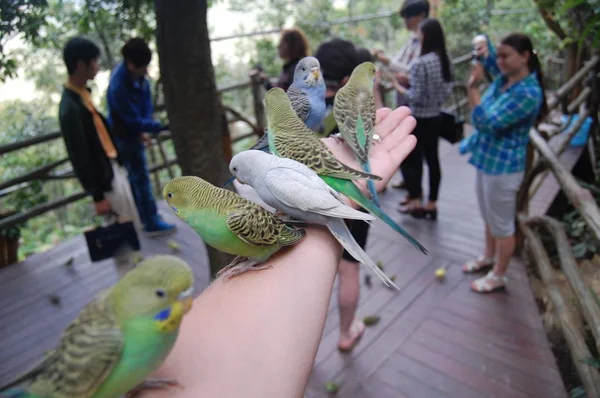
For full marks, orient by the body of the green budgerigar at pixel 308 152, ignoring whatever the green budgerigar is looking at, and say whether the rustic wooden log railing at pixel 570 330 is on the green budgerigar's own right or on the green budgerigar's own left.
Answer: on the green budgerigar's own right

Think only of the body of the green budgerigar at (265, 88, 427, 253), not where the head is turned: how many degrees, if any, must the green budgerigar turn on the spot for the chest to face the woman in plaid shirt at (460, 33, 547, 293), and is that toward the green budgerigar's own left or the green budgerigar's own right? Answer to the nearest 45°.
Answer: approximately 90° to the green budgerigar's own right

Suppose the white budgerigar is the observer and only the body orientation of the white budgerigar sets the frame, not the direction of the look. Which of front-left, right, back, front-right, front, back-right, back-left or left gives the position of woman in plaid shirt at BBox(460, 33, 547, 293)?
back-right

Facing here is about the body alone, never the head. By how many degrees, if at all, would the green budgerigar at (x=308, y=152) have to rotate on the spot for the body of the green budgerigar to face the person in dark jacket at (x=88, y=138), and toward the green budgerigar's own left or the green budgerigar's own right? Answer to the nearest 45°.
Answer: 0° — it already faces them

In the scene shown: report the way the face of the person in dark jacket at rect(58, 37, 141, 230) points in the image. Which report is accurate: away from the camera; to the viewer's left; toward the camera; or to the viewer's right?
to the viewer's right

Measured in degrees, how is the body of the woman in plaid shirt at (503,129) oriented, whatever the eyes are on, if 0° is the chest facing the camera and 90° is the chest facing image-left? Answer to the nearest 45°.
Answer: approximately 90°

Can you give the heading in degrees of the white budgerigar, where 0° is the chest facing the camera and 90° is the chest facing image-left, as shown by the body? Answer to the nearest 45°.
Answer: approximately 90°

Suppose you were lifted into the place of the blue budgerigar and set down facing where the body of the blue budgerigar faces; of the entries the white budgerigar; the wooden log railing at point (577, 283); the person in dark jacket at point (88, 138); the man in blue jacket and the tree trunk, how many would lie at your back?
3

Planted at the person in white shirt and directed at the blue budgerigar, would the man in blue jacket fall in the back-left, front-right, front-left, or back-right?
front-right

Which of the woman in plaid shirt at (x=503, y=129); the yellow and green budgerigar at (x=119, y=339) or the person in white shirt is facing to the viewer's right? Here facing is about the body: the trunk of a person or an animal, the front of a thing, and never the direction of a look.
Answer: the yellow and green budgerigar

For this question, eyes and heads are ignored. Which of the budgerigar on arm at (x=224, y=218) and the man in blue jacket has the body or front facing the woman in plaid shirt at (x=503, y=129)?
the man in blue jacket

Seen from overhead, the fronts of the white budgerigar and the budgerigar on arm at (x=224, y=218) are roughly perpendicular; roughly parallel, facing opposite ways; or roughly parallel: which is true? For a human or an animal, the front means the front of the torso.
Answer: roughly parallel

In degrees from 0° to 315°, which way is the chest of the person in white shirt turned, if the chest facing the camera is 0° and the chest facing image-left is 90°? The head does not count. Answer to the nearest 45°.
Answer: approximately 90°

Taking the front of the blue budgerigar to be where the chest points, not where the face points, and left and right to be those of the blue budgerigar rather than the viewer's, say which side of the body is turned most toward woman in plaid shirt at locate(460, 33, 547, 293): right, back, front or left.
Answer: left
